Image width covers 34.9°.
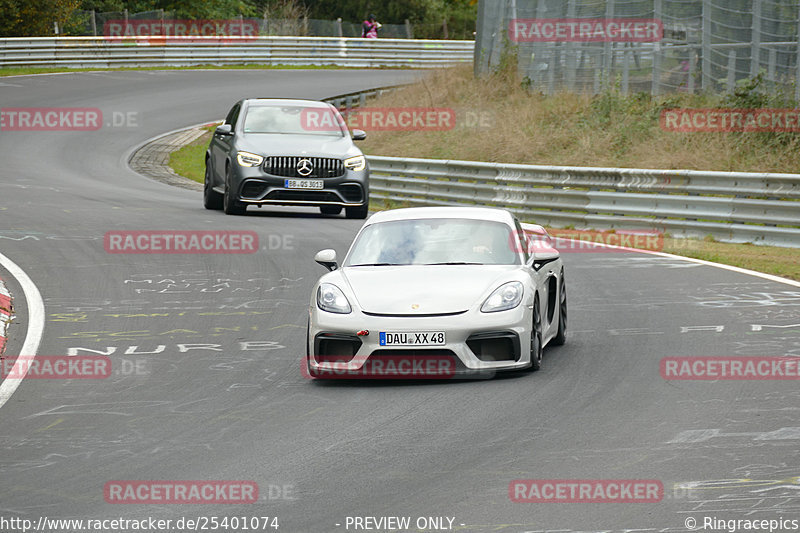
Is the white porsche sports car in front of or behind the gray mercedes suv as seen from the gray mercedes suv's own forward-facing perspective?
in front

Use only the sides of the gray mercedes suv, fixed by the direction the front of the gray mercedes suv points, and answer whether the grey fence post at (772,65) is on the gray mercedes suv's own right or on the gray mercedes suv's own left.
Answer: on the gray mercedes suv's own left

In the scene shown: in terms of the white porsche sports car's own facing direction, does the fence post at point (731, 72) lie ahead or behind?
behind

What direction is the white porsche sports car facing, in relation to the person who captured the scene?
facing the viewer

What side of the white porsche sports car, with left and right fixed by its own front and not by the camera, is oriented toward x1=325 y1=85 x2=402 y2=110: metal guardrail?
back

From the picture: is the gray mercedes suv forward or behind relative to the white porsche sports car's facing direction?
behind

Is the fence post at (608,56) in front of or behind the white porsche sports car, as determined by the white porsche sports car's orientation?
behind

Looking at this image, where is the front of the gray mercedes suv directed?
toward the camera

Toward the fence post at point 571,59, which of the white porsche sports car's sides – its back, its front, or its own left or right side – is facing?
back

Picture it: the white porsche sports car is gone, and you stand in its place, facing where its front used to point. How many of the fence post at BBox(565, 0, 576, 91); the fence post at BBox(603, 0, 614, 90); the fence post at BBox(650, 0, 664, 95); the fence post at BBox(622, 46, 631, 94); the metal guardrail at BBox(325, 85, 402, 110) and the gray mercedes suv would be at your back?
6

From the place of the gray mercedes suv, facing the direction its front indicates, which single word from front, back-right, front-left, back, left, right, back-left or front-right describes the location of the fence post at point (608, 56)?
back-left

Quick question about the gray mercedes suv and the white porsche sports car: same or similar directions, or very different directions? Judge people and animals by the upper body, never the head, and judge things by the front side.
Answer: same or similar directions

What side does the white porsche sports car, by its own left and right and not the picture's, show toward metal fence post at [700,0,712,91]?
back

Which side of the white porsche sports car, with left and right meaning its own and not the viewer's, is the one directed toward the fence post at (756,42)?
back

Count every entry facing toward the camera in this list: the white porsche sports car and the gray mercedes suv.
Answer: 2
